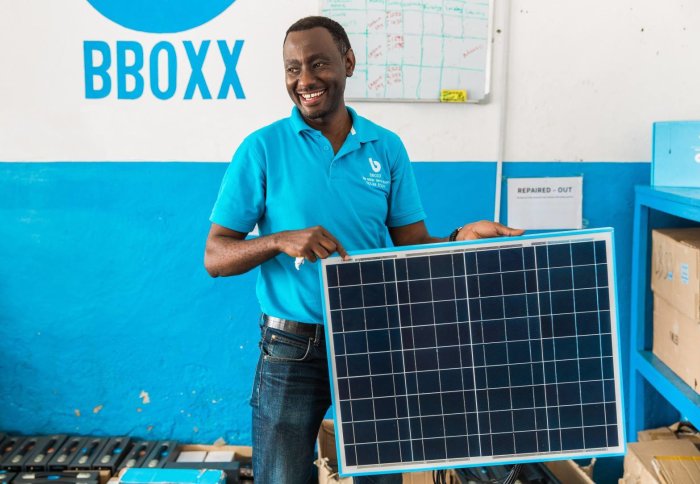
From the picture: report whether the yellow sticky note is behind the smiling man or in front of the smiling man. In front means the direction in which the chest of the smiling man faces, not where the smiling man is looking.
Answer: behind

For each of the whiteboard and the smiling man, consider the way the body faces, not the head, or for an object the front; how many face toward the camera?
2

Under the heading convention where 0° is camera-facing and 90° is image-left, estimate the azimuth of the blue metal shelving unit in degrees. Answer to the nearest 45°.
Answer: approximately 45°

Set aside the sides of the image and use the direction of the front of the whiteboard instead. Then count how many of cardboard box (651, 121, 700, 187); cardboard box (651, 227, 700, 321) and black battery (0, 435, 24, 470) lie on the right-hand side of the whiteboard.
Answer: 1

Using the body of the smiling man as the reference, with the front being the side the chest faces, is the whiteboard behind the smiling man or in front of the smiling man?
behind

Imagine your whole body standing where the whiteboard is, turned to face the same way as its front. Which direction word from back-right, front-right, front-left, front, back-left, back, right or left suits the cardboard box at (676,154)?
left

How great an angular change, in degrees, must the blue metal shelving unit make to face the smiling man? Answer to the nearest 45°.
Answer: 0° — it already faces them
